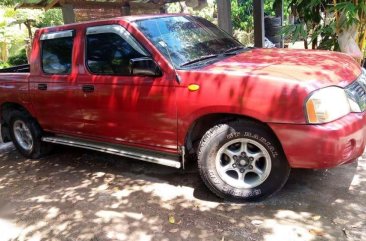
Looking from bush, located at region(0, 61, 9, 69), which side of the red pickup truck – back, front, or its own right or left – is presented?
back

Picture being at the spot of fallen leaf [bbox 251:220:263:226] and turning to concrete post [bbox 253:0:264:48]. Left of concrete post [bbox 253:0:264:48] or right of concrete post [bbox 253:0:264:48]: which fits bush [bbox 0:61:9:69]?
left

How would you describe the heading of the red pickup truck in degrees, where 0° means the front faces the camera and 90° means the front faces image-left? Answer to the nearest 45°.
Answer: approximately 315°

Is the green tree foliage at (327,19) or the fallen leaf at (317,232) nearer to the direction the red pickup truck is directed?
the fallen leaf

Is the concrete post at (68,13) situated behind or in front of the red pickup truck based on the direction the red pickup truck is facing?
behind

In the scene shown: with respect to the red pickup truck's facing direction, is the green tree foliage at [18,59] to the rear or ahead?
to the rear

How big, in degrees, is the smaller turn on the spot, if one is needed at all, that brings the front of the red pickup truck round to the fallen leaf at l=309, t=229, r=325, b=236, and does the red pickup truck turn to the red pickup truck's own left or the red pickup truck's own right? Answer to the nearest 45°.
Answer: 0° — it already faces it
